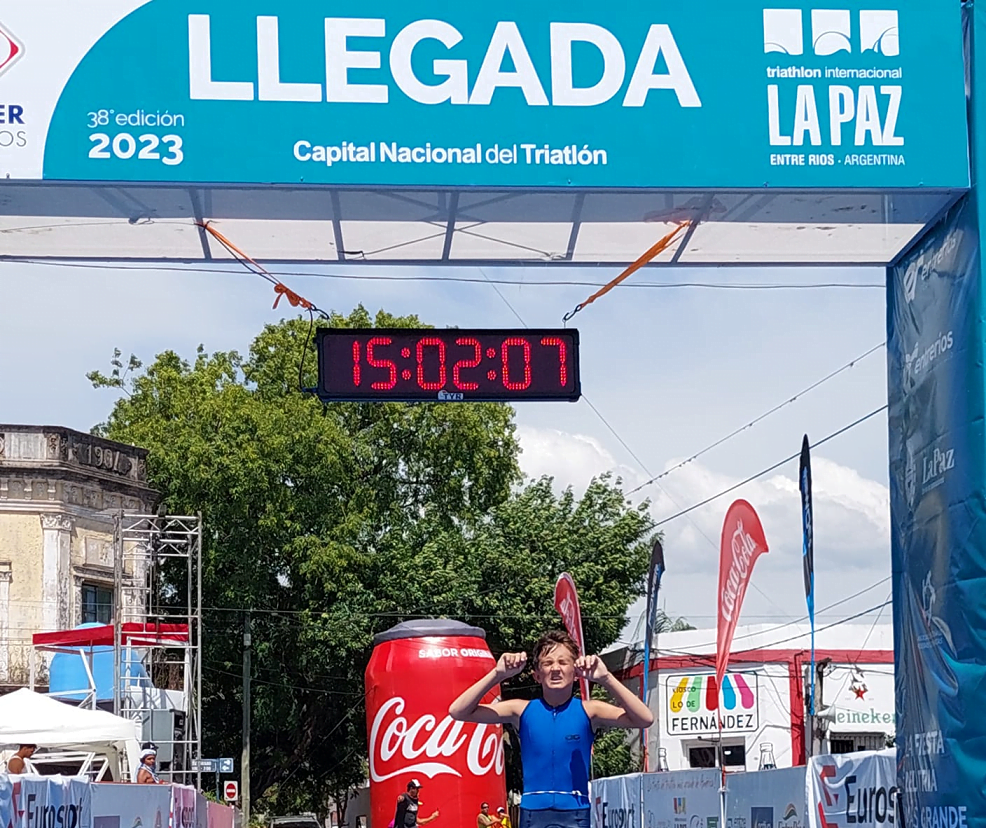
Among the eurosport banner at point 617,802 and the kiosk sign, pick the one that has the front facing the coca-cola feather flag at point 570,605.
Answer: the kiosk sign

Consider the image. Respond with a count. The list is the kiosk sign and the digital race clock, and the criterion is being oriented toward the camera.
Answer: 2

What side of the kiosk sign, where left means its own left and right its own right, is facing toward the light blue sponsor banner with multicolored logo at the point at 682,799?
front

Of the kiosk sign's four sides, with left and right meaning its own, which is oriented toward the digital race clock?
front

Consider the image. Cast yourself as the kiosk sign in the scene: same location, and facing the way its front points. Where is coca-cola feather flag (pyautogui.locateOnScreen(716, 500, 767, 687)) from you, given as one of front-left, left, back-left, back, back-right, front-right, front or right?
front

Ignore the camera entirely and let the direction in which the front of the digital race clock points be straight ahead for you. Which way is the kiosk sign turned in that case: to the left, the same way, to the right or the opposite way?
the same way

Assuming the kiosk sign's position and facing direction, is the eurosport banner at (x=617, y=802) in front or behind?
in front

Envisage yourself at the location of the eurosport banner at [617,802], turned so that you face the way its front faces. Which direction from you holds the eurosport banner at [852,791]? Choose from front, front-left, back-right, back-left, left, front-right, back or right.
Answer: front-left

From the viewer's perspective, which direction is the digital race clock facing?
toward the camera

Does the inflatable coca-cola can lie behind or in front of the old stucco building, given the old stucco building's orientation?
in front

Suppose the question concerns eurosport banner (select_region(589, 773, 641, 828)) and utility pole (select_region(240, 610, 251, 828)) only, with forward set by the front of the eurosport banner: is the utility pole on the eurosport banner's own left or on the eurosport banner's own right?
on the eurosport banner's own right

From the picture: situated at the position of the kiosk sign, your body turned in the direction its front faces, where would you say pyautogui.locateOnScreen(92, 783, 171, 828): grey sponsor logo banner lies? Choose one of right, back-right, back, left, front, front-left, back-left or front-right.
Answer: front

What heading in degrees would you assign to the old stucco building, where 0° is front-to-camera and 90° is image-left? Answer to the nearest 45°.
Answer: approximately 315°

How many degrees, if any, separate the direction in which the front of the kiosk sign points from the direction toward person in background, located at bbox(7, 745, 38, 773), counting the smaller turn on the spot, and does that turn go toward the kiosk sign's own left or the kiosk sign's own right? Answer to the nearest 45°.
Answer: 0° — it already faces them

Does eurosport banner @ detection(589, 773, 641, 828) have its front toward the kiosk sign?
no

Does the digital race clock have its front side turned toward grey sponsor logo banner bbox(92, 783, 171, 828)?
no
